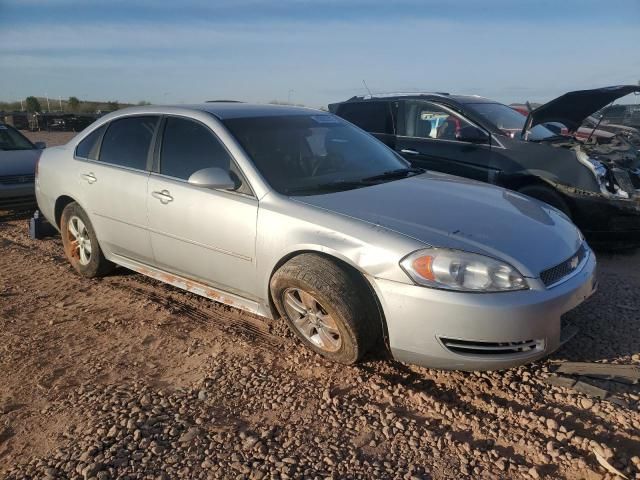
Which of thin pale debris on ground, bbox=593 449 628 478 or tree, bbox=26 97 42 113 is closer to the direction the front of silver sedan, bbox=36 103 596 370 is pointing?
the thin pale debris on ground

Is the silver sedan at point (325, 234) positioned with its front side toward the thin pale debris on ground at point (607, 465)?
yes

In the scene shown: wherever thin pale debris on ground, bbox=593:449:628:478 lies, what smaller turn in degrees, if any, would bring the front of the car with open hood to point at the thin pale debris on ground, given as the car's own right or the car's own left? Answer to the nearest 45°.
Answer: approximately 45° to the car's own right

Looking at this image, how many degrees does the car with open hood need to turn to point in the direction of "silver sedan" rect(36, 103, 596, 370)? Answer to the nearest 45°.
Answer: approximately 90° to its right

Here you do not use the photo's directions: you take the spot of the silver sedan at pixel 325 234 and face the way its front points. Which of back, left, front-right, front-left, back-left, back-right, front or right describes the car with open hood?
left

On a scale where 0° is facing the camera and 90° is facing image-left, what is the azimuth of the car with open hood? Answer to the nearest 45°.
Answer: approximately 315°

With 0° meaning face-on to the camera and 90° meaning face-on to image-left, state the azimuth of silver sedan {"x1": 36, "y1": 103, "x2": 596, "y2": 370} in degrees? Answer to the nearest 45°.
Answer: approximately 315°

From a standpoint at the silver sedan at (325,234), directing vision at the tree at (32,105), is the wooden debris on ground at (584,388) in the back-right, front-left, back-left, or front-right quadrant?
back-right

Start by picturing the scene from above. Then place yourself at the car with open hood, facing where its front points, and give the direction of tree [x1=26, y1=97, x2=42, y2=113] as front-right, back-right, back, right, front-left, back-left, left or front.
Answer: back
